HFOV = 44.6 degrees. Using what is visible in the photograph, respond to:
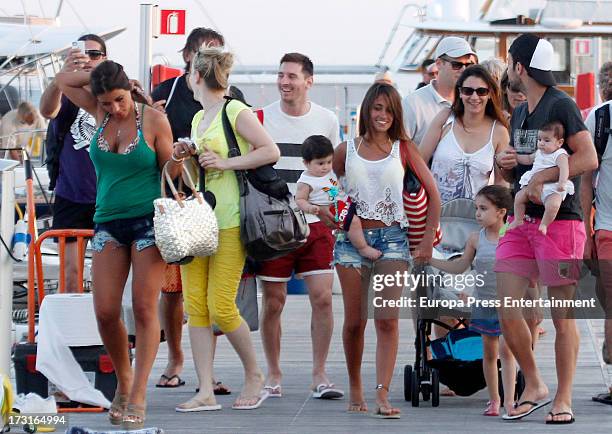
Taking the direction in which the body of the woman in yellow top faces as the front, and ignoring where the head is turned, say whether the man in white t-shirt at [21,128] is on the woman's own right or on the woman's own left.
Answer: on the woman's own right

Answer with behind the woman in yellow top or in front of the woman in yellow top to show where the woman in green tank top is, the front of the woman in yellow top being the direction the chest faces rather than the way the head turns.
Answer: in front

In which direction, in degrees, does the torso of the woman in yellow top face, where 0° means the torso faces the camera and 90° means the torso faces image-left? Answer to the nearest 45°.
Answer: approximately 45°

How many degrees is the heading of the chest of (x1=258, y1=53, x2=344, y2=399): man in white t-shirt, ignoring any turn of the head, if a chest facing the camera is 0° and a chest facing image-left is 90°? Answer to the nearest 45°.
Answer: approximately 0°

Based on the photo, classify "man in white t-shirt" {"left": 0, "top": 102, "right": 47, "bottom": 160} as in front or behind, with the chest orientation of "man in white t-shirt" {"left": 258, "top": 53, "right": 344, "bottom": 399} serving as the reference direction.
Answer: behind

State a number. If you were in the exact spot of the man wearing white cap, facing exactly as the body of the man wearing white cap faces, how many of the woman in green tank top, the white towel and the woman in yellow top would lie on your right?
3

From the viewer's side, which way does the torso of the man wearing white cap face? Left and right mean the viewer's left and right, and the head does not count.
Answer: facing the viewer and to the right of the viewer

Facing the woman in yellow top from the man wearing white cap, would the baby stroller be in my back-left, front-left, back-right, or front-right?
front-left

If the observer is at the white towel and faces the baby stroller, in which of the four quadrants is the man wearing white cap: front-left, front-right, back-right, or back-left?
front-left

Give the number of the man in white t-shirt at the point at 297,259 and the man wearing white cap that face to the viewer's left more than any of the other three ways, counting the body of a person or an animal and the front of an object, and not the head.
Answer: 0
